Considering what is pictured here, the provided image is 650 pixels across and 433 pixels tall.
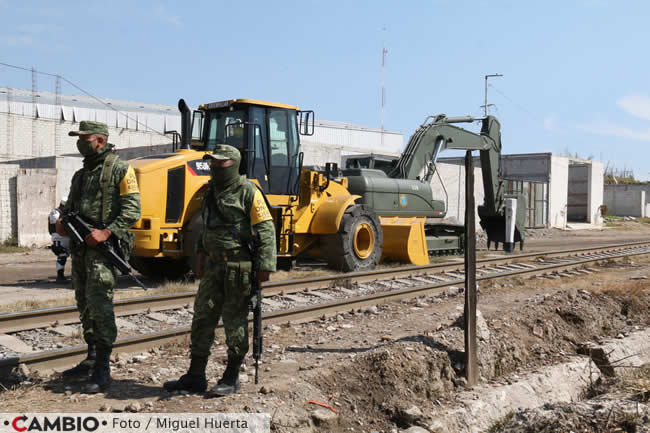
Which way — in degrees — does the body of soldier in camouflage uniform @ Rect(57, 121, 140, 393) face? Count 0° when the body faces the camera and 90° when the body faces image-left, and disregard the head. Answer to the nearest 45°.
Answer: approximately 45°

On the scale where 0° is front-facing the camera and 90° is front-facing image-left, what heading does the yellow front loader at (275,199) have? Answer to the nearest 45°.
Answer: approximately 225°

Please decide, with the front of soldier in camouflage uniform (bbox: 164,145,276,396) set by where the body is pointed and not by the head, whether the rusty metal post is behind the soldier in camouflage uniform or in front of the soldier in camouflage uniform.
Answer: behind

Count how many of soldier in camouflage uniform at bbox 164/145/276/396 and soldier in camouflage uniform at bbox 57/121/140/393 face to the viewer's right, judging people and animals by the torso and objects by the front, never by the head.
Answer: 0

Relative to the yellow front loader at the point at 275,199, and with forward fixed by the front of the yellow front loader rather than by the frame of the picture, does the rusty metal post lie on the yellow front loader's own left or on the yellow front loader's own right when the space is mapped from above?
on the yellow front loader's own right

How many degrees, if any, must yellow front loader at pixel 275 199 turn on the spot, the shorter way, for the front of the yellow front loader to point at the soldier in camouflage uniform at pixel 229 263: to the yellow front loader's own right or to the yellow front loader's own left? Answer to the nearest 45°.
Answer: approximately 135° to the yellow front loader's own right

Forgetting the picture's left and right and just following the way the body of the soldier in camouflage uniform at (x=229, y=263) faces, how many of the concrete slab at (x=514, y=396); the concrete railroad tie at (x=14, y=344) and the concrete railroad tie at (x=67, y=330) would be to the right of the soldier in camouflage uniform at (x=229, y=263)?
2

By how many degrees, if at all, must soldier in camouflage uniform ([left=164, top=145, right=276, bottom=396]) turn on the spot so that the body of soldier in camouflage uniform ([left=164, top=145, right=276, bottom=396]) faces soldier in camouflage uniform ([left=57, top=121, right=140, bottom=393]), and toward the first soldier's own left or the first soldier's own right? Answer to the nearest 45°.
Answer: approximately 90° to the first soldier's own right

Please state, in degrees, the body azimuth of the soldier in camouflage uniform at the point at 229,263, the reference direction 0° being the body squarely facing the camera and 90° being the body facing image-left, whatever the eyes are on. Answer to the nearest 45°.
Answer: approximately 45°

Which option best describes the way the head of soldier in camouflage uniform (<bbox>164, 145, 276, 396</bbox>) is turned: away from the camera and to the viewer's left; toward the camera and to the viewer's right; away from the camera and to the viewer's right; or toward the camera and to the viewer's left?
toward the camera and to the viewer's left
